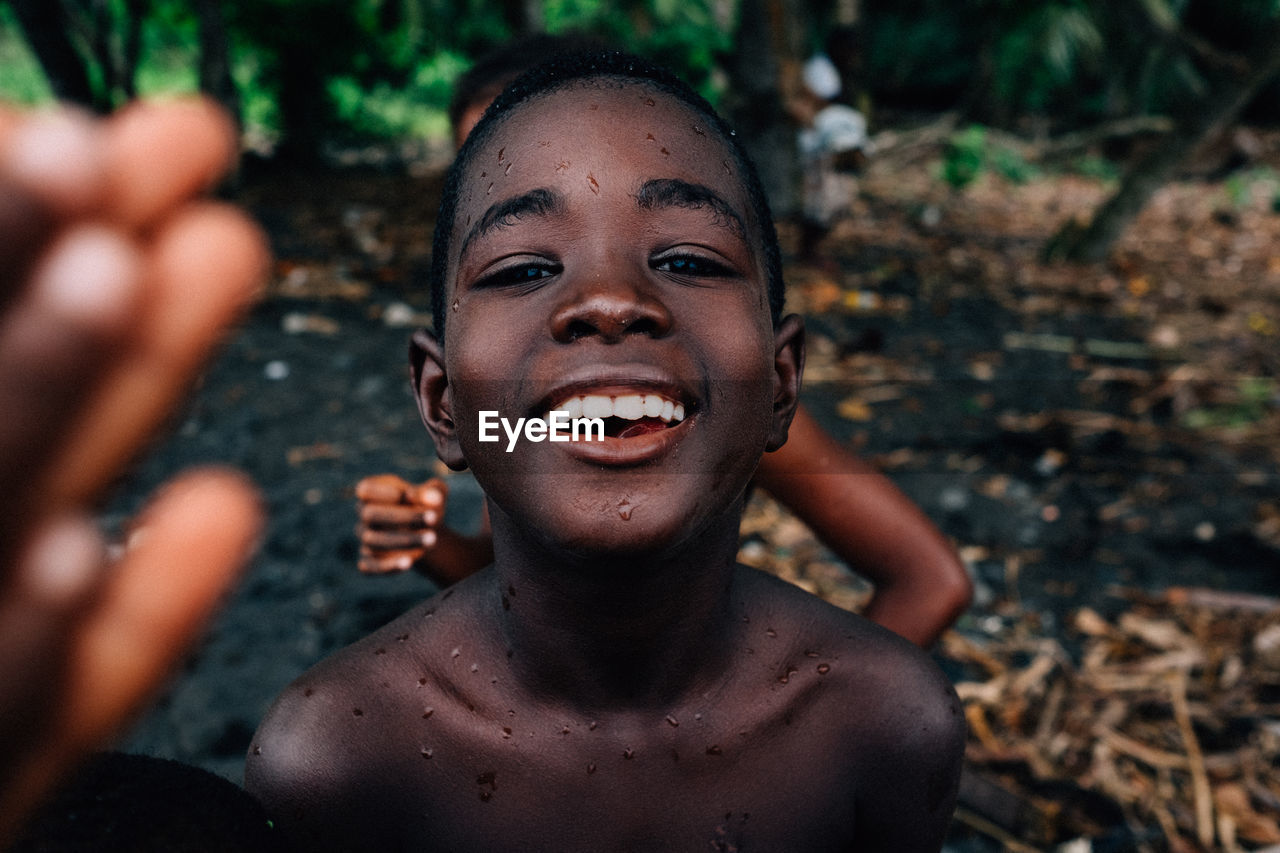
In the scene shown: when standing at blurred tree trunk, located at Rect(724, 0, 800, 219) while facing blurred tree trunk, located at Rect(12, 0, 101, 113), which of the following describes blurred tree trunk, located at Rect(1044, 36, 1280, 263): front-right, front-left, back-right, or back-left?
back-left

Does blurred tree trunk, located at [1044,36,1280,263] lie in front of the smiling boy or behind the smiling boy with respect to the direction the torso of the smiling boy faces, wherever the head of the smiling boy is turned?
behind

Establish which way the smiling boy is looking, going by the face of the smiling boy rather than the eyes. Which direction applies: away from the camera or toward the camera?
toward the camera

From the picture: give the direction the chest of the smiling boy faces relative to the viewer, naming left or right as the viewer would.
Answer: facing the viewer

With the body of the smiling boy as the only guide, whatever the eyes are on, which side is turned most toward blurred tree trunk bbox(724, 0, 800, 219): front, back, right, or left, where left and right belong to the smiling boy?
back

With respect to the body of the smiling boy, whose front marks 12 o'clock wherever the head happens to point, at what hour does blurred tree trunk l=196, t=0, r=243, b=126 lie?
The blurred tree trunk is roughly at 5 o'clock from the smiling boy.

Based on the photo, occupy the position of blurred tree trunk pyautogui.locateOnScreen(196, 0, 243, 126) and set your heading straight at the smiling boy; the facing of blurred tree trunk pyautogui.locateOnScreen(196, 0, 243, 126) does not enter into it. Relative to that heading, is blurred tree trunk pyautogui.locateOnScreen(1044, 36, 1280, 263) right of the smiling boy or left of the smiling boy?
left

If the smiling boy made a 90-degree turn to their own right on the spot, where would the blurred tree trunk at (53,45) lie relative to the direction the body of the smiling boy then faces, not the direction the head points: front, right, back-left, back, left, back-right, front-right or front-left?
front-right
